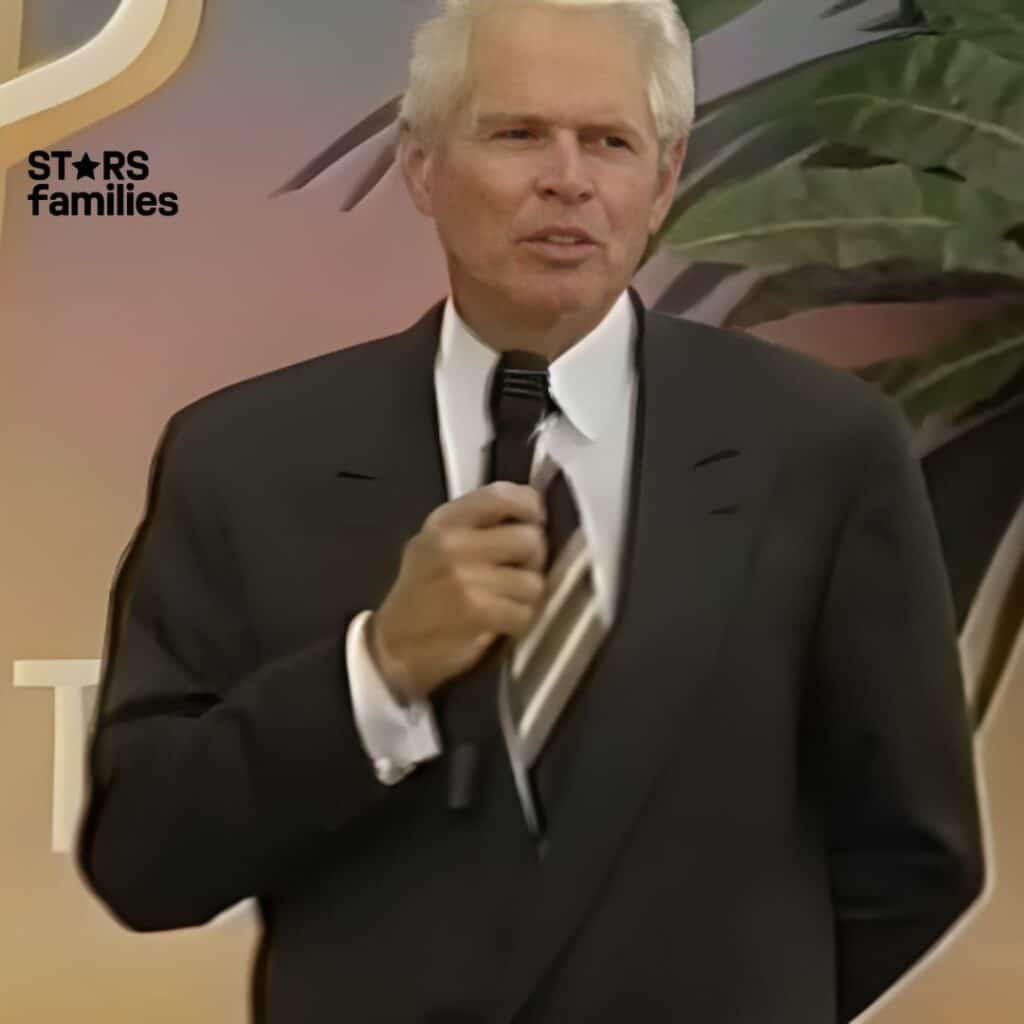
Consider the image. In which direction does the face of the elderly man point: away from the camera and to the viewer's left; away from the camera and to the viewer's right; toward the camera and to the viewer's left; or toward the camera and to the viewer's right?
toward the camera and to the viewer's right

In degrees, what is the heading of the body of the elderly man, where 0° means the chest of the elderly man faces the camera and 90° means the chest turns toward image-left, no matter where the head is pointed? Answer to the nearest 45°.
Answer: approximately 0°
